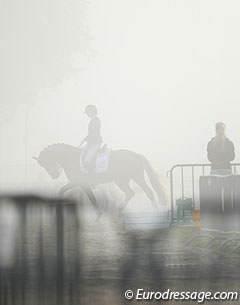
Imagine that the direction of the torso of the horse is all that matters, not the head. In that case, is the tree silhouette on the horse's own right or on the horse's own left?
on the horse's own right

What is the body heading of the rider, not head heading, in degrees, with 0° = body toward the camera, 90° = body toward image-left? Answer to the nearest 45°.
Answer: approximately 90°

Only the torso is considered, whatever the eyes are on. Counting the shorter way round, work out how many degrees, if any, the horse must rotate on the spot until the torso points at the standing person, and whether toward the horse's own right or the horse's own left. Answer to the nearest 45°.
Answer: approximately 135° to the horse's own left

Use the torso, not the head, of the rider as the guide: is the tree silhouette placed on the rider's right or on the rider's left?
on the rider's right

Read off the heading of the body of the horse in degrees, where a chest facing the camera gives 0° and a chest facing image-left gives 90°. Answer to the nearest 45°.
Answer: approximately 90°
